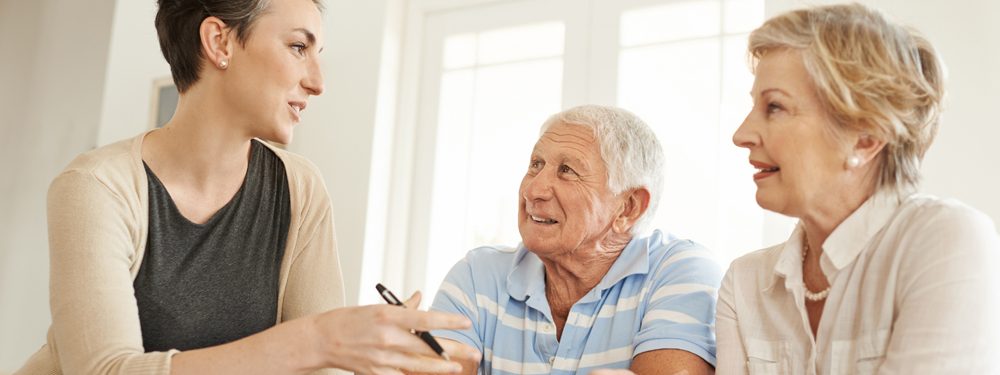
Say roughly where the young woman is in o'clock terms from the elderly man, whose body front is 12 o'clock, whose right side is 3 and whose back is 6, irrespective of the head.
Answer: The young woman is roughly at 1 o'clock from the elderly man.

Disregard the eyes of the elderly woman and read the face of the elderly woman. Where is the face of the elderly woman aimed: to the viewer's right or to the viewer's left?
to the viewer's left

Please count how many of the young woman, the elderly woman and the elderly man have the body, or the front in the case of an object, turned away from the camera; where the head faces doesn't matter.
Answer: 0

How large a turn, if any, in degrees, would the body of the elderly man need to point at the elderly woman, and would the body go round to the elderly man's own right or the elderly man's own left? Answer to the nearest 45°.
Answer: approximately 90° to the elderly man's own left

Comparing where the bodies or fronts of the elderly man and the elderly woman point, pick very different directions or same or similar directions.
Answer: same or similar directions

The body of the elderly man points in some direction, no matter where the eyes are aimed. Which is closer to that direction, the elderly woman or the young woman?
the young woman

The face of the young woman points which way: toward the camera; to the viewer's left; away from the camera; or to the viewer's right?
to the viewer's right

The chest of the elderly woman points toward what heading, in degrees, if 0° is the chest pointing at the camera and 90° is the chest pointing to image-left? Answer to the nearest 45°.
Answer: approximately 45°

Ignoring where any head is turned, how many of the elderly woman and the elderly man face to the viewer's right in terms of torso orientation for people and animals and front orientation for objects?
0

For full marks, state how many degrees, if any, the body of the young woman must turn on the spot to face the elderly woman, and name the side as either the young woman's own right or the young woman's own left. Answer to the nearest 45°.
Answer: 0° — they already face them

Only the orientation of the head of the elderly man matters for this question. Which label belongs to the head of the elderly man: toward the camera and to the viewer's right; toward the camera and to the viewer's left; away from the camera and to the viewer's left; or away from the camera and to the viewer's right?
toward the camera and to the viewer's left

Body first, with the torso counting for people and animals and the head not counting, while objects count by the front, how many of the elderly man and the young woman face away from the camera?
0

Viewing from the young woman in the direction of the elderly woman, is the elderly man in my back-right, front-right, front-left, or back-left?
front-left

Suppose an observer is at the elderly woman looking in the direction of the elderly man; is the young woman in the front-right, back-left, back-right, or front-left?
front-left
